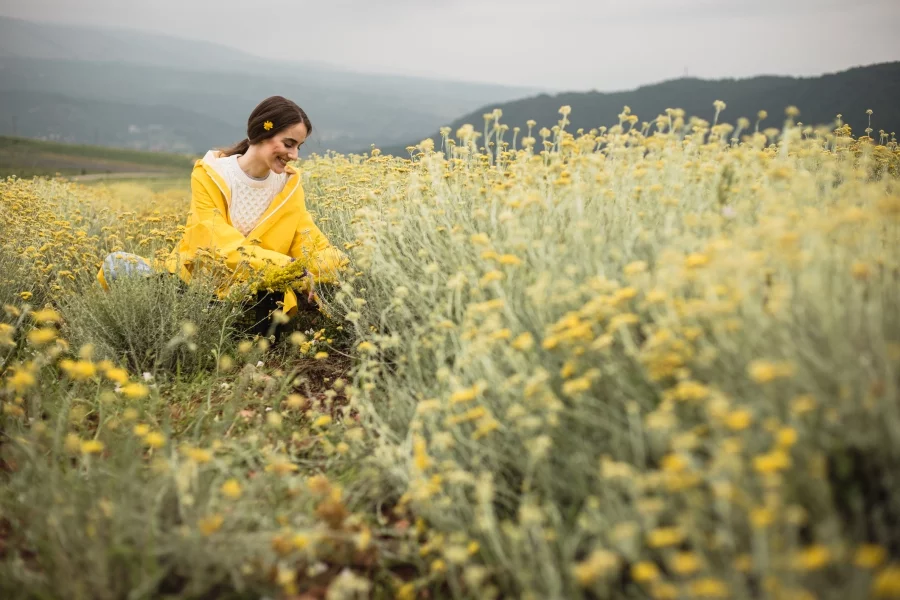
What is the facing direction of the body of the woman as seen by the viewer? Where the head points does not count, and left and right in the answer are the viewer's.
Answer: facing the viewer and to the right of the viewer

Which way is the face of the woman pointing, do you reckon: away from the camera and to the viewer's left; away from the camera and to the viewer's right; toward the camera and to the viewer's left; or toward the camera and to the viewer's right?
toward the camera and to the viewer's right

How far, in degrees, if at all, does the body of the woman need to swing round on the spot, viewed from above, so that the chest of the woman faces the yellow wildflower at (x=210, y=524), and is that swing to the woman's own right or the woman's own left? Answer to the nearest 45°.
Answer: approximately 45° to the woman's own right
